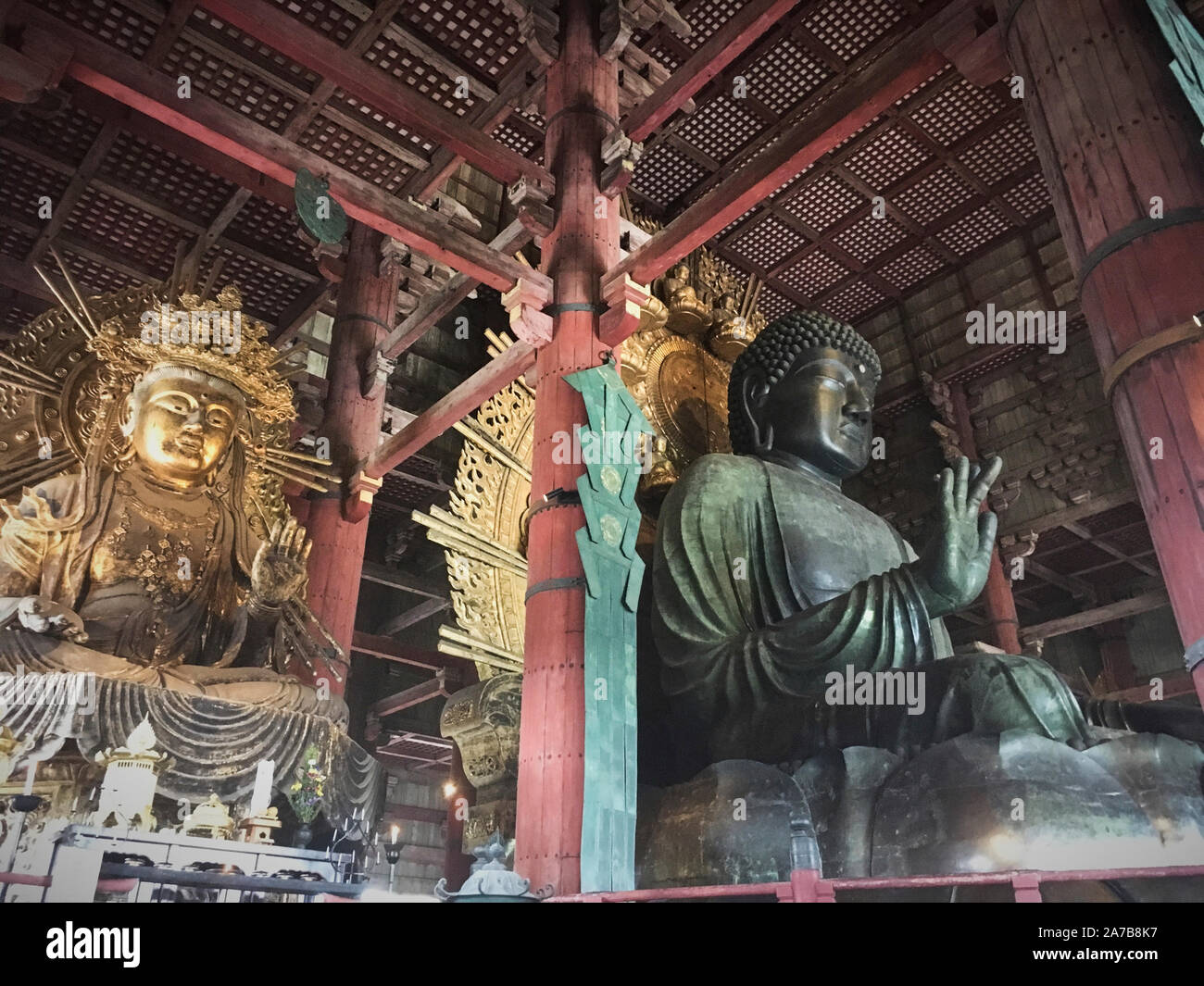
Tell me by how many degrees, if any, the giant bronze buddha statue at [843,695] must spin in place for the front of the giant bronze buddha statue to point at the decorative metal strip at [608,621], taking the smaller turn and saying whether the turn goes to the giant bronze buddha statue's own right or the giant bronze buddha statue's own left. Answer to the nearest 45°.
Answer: approximately 90° to the giant bronze buddha statue's own right

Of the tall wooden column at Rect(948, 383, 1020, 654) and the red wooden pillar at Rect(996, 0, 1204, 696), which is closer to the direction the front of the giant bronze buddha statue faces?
the red wooden pillar

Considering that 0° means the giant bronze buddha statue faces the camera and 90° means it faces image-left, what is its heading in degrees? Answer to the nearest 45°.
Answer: approximately 315°

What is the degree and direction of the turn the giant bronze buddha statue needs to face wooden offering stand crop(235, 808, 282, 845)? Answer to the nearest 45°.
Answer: approximately 135° to its right

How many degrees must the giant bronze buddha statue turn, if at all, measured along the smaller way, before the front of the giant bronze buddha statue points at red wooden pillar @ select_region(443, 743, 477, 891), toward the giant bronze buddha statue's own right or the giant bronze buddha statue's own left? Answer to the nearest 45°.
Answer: approximately 180°

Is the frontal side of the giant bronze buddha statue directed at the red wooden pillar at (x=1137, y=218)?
yes

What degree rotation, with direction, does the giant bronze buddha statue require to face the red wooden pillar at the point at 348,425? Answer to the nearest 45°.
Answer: approximately 135° to its right
